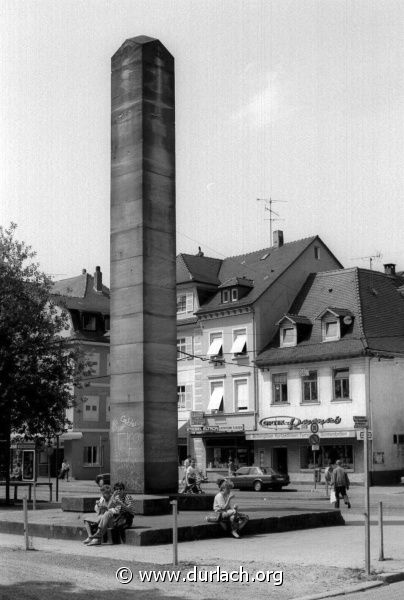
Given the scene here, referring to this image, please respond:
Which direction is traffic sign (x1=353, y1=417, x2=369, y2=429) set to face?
toward the camera

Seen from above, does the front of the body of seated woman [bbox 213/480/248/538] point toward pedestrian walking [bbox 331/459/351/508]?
no

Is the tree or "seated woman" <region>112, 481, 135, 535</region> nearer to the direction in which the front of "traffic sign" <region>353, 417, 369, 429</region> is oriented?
the seated woman

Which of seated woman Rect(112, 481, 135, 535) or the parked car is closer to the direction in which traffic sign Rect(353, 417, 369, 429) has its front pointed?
the seated woman

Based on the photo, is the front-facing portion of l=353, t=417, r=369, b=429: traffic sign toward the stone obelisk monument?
no

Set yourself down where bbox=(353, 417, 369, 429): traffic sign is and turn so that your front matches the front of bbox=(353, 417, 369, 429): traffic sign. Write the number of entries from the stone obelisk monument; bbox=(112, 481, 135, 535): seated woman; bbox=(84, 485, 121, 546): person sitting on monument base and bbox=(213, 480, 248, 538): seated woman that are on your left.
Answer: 0

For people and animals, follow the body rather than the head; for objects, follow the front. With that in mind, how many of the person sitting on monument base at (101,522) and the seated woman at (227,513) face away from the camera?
0

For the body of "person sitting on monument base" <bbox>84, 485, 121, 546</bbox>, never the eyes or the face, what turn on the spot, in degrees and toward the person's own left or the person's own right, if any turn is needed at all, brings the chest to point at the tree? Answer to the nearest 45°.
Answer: approximately 135° to the person's own right

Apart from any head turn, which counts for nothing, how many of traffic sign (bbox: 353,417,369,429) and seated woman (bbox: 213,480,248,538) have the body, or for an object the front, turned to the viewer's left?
0

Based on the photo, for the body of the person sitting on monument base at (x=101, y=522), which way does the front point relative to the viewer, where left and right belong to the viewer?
facing the viewer and to the left of the viewer

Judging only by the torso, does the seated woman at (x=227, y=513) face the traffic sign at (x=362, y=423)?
no

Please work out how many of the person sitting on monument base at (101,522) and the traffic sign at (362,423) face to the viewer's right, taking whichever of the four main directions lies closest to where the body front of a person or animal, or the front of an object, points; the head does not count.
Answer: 0
